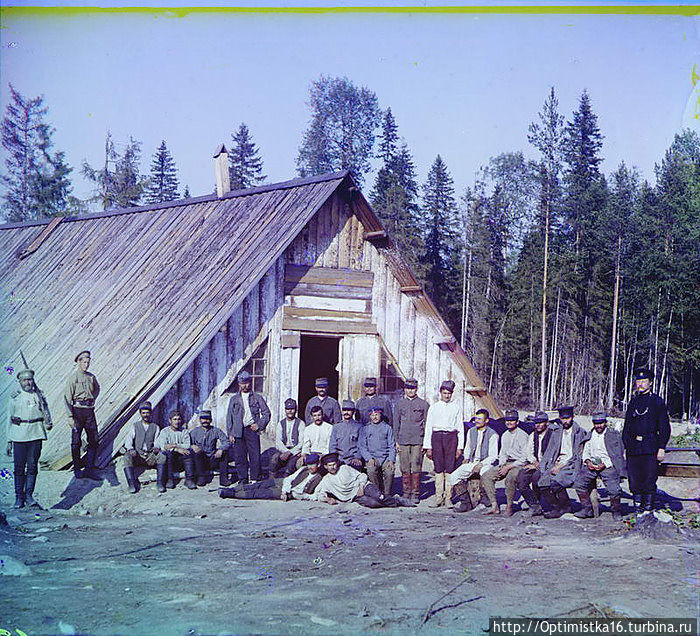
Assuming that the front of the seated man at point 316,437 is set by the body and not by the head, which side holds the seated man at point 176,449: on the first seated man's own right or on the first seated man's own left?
on the first seated man's own right

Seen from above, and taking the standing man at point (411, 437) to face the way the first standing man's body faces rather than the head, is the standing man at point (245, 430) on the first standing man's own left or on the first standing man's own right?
on the first standing man's own right

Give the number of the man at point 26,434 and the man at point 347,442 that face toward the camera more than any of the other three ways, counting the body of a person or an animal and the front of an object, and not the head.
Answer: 2

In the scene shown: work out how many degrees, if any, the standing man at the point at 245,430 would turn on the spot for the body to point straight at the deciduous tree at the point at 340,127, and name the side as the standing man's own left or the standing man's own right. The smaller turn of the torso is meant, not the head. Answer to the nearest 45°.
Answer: approximately 180°

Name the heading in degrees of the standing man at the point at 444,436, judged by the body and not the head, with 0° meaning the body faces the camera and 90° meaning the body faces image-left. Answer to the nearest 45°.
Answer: approximately 0°
